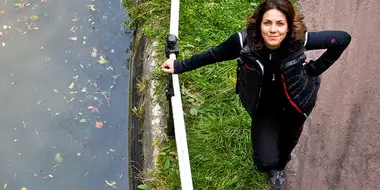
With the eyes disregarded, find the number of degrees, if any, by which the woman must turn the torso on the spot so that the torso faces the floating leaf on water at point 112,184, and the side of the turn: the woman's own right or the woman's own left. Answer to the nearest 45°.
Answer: approximately 135° to the woman's own right

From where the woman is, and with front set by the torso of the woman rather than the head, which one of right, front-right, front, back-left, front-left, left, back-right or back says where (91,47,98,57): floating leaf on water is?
back-right

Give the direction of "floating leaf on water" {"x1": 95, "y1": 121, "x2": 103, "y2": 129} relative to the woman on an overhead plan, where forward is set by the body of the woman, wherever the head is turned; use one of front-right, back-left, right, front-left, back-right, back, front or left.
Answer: back-right

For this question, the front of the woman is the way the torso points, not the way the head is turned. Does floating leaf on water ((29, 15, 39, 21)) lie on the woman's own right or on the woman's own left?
on the woman's own right

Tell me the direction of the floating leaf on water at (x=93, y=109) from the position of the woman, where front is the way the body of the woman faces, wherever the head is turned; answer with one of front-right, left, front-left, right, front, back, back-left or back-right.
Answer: back-right

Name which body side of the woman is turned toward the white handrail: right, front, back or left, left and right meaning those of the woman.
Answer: right

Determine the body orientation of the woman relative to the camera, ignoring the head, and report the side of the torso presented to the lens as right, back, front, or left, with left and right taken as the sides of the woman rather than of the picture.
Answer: front

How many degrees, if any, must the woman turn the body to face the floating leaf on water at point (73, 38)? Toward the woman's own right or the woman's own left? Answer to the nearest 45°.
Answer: approximately 135° to the woman's own right

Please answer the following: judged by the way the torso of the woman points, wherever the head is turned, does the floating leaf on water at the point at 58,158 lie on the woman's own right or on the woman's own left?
on the woman's own right
